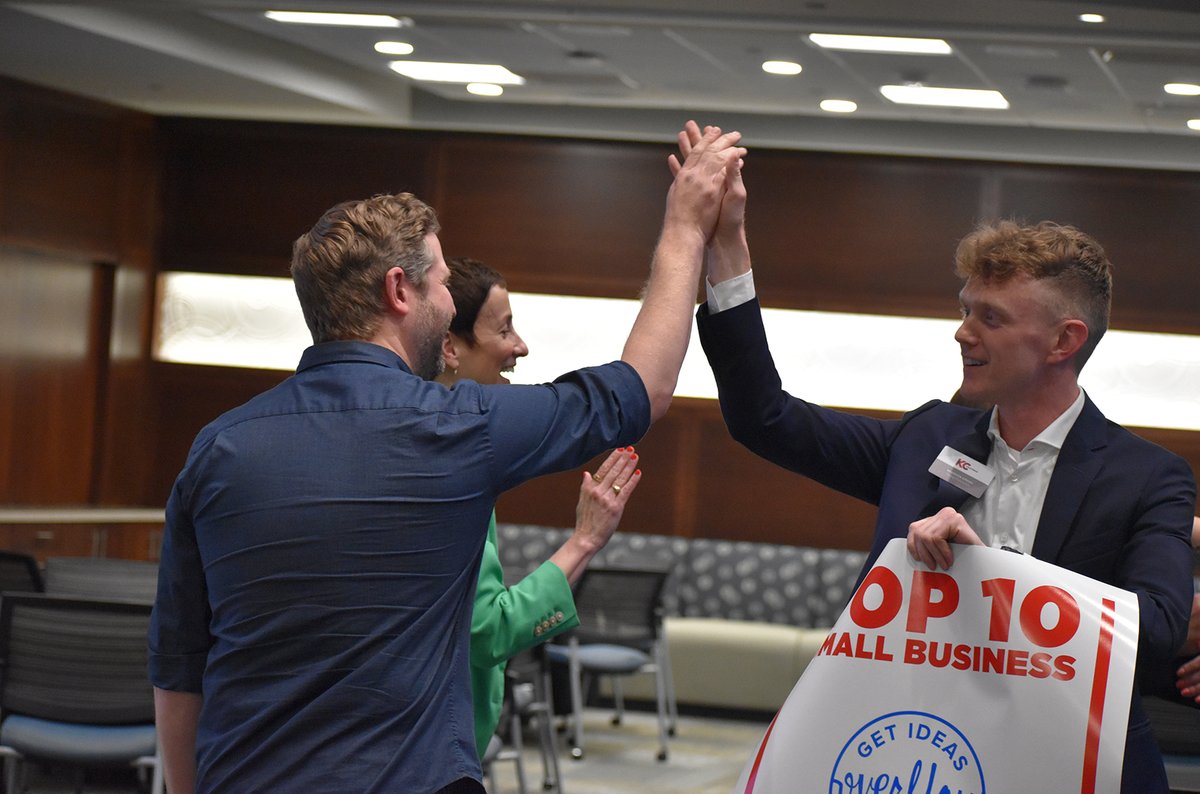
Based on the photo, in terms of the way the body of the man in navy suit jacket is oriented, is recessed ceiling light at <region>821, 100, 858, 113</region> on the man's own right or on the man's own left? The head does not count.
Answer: on the man's own right

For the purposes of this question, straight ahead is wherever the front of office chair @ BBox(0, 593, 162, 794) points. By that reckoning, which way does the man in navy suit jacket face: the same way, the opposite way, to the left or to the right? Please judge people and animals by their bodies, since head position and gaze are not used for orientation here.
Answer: to the right

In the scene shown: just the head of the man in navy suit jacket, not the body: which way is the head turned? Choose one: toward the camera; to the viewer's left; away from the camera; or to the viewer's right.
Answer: to the viewer's left

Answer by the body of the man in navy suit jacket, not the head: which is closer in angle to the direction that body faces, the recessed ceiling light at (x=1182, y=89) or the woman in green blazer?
the woman in green blazer

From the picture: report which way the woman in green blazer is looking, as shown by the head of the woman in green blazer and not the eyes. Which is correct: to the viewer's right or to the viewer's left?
to the viewer's right

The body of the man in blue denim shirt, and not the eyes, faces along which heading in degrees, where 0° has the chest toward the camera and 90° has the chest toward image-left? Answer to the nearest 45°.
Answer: approximately 225°

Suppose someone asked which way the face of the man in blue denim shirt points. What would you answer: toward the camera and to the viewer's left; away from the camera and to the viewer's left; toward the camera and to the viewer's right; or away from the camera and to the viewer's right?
away from the camera and to the viewer's right

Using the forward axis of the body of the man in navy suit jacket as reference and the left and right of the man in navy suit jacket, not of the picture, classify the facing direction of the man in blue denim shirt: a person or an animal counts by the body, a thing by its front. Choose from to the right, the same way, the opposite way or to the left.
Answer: the opposite way

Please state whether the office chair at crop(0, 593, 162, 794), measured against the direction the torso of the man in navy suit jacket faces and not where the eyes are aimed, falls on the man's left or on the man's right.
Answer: on the man's right

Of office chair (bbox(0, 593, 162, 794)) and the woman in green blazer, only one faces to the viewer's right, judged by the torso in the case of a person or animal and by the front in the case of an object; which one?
the woman in green blazer

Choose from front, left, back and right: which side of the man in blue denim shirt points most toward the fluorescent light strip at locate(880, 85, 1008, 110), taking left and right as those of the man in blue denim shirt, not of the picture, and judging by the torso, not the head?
front

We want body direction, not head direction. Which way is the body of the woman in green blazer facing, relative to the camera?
to the viewer's right

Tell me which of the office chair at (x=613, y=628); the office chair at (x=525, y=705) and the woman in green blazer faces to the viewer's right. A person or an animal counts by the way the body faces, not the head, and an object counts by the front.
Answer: the woman in green blazer
